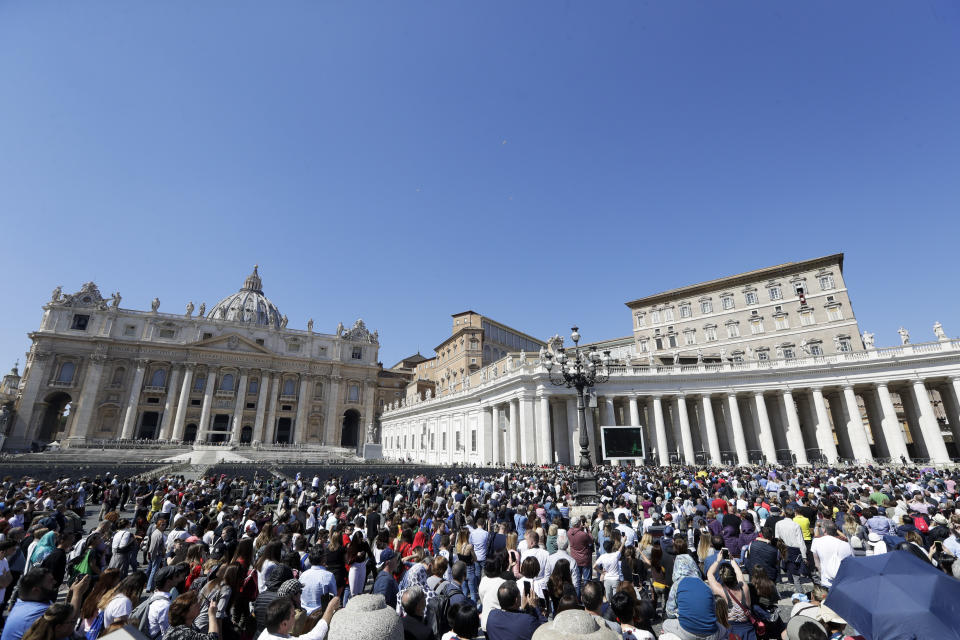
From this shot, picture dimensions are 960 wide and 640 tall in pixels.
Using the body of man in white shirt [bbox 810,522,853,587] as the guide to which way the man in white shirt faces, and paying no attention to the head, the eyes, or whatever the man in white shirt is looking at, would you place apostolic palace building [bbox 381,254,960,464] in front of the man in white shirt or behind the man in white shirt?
in front

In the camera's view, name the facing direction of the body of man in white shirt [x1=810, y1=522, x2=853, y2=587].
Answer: away from the camera

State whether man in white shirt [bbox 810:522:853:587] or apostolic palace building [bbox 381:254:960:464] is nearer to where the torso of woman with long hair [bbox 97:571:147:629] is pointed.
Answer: the apostolic palace building

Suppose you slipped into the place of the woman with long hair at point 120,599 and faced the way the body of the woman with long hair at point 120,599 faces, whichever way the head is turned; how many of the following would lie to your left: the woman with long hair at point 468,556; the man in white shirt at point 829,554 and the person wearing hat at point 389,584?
0

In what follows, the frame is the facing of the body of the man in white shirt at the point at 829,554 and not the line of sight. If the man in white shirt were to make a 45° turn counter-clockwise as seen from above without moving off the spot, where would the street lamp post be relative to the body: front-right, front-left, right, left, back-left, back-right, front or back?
front

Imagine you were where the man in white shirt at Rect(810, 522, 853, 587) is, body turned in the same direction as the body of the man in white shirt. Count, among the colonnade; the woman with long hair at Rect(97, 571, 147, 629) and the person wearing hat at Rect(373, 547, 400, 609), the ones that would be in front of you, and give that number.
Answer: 1

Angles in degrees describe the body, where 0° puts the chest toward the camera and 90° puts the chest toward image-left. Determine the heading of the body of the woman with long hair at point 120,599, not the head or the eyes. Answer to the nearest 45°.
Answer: approximately 225°

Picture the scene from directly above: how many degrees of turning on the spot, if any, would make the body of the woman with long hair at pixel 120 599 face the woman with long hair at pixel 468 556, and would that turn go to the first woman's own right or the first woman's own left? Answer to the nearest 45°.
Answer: approximately 45° to the first woman's own right

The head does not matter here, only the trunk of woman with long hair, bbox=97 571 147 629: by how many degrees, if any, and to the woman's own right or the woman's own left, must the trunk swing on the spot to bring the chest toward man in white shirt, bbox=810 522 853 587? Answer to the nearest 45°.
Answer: approximately 45° to the woman's own right

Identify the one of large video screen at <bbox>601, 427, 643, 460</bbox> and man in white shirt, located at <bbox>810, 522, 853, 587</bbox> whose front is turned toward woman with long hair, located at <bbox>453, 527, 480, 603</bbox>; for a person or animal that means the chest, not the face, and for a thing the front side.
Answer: the large video screen

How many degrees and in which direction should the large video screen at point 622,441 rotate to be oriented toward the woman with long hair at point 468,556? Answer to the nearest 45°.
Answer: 0° — it already faces them

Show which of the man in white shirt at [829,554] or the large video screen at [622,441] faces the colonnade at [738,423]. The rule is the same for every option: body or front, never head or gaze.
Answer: the man in white shirt

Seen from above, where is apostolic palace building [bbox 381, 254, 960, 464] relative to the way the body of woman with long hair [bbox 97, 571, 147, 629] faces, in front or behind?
in front

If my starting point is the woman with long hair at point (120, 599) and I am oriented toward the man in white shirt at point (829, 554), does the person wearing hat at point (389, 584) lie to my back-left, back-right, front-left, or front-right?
front-left

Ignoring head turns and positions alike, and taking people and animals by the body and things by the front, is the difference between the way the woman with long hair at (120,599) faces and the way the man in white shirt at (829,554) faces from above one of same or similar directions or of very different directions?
same or similar directions

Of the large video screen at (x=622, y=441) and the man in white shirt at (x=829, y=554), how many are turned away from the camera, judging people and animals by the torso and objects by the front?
1

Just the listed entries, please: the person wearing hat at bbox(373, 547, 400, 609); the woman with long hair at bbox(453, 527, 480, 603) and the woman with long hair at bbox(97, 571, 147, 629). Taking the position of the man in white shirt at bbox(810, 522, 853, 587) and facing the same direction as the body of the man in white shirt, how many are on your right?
0

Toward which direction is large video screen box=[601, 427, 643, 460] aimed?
toward the camera

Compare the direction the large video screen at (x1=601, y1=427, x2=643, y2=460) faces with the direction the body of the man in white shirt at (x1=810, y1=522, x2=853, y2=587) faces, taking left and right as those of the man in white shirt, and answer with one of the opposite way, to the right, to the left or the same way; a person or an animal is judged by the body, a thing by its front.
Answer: the opposite way
